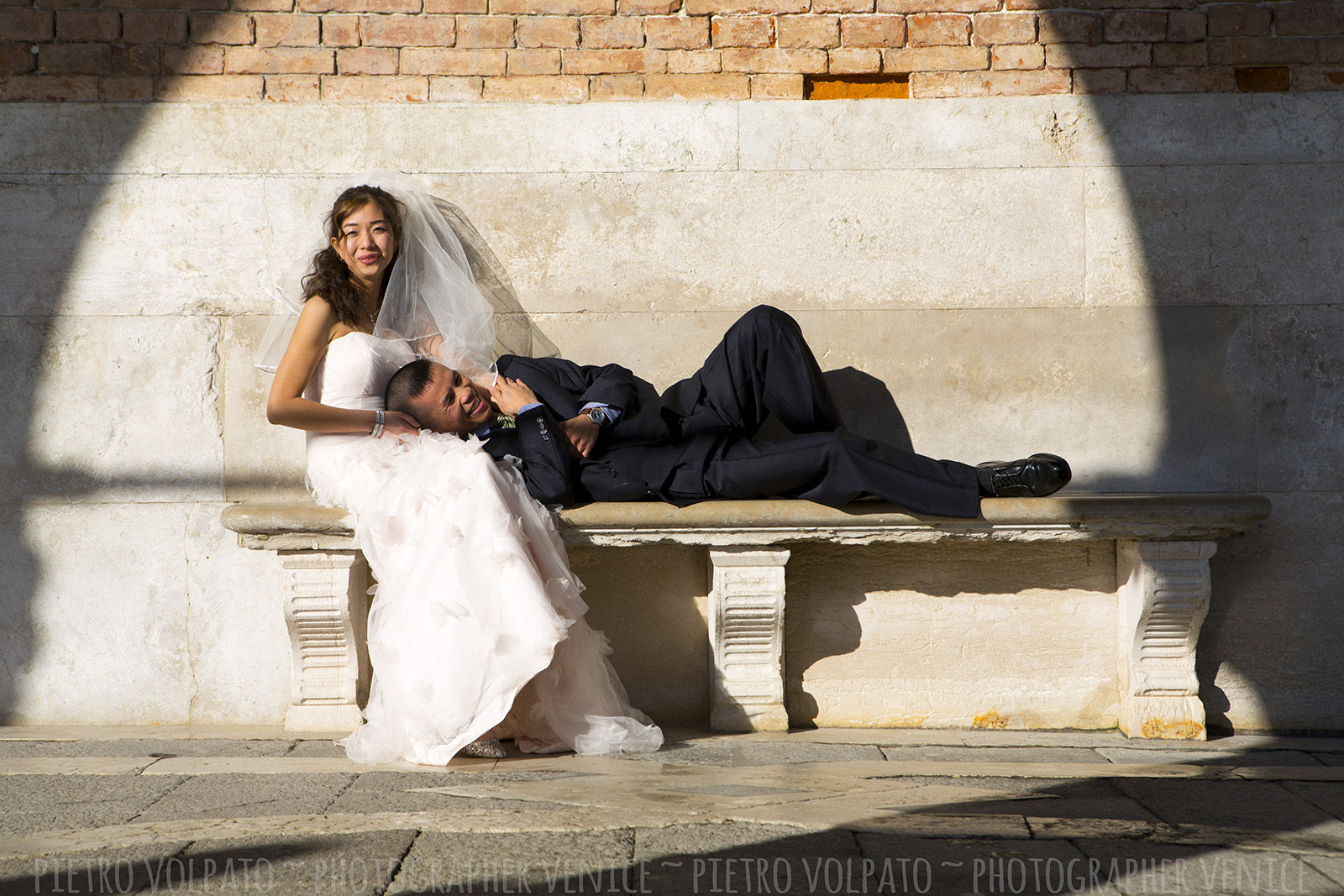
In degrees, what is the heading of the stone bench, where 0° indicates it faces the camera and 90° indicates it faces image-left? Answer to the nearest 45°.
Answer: approximately 0°

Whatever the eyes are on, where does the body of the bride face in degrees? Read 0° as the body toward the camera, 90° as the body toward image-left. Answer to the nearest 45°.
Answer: approximately 315°
